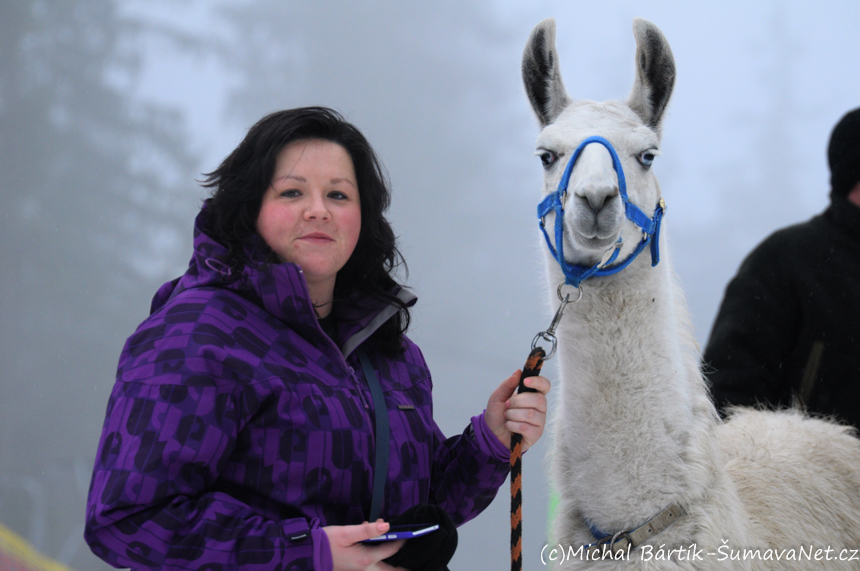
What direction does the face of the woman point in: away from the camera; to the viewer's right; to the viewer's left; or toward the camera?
toward the camera

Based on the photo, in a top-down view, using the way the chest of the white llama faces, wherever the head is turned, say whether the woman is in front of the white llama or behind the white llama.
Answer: in front

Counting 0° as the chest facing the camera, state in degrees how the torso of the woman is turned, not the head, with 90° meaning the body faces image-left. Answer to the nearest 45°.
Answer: approximately 315°

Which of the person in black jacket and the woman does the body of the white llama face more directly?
the woman

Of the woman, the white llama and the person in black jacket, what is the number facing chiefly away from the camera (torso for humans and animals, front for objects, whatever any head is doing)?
0

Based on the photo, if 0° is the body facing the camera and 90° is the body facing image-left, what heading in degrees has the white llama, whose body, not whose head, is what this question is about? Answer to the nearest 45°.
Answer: approximately 45°
